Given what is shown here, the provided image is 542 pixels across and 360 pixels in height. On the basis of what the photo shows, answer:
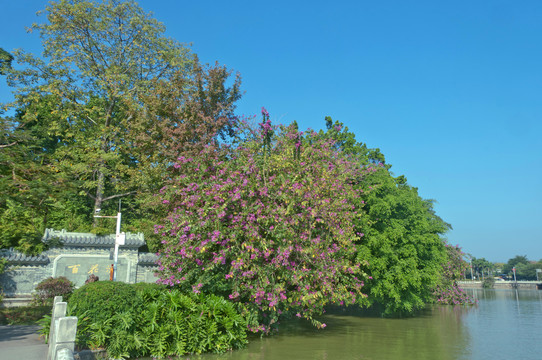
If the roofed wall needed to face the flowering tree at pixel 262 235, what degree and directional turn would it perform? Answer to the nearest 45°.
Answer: approximately 45° to its left

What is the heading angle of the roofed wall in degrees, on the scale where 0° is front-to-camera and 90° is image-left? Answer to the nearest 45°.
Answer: approximately 0°

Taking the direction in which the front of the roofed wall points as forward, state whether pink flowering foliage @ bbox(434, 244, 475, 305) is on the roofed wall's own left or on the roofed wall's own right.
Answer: on the roofed wall's own left

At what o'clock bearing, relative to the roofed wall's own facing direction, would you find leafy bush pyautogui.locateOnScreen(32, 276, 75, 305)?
The leafy bush is roughly at 1 o'clock from the roofed wall.

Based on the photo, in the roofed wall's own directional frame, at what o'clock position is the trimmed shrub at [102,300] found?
The trimmed shrub is roughly at 12 o'clock from the roofed wall.

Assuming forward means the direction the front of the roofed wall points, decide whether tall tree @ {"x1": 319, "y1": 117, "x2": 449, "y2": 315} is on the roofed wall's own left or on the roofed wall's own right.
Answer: on the roofed wall's own left

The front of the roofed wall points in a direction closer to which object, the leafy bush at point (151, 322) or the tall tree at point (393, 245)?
the leafy bush

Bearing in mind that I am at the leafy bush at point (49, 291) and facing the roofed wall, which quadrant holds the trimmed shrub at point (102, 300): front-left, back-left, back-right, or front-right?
back-right
